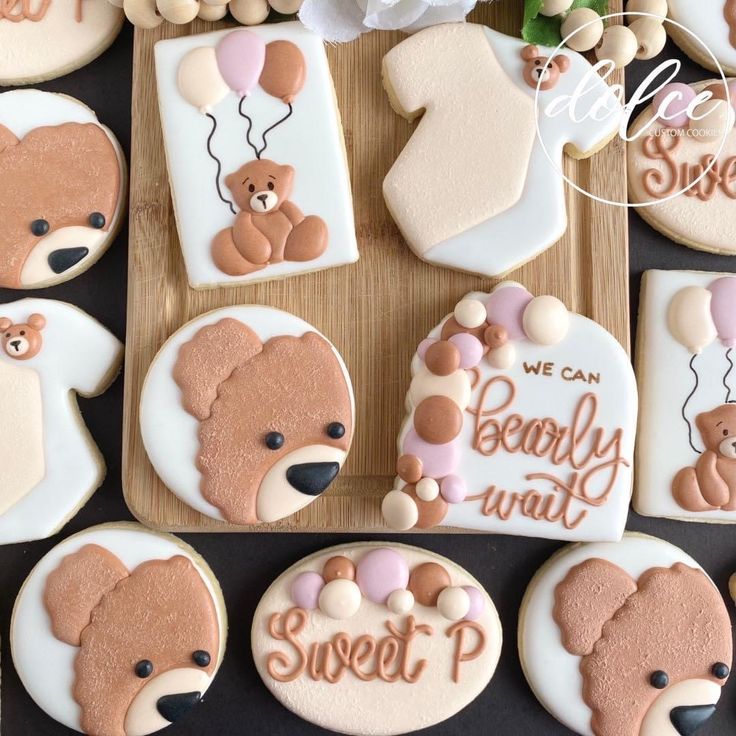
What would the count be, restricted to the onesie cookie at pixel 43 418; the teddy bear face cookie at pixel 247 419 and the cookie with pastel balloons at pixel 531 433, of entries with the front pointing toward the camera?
3

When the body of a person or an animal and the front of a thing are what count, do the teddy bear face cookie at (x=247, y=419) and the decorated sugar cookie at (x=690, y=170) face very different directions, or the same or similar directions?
same or similar directions

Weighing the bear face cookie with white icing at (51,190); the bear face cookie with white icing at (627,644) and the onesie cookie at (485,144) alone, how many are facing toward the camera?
3
